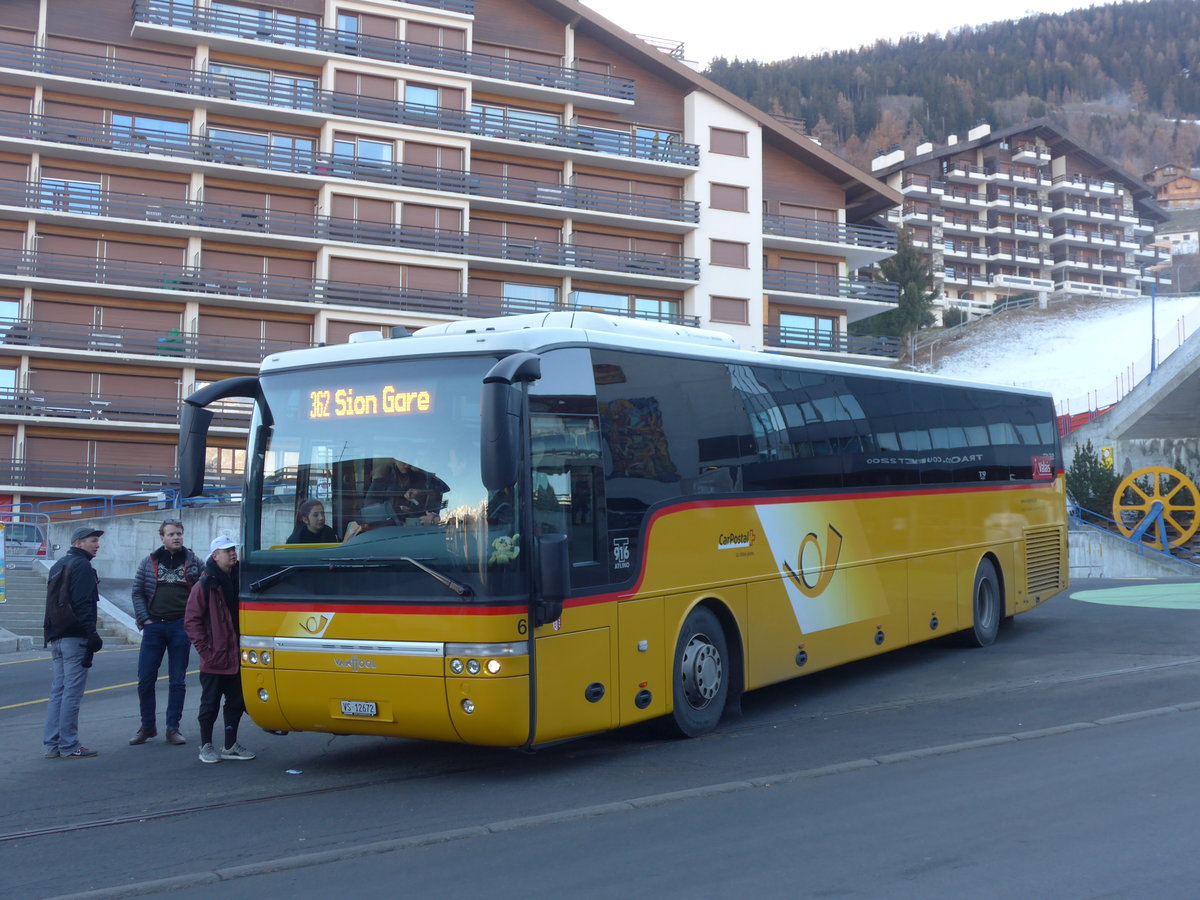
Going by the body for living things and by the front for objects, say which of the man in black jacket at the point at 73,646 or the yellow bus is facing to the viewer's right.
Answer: the man in black jacket

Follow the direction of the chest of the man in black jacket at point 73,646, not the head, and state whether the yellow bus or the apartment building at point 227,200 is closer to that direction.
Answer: the yellow bus

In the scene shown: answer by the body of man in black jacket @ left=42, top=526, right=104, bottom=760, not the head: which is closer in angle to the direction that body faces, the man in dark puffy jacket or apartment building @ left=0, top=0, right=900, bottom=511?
the man in dark puffy jacket

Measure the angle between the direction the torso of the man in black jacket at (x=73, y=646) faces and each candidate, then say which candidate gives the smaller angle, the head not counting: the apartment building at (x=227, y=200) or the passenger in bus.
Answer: the passenger in bus

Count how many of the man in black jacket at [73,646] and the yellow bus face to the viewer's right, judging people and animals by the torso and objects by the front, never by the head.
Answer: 1

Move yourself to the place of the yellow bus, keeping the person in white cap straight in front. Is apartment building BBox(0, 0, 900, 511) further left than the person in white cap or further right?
right

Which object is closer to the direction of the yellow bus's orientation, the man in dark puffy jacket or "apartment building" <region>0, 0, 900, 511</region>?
the man in dark puffy jacket

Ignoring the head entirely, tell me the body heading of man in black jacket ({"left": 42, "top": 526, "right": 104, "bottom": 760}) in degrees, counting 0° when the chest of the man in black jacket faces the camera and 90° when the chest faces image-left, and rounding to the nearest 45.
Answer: approximately 270°

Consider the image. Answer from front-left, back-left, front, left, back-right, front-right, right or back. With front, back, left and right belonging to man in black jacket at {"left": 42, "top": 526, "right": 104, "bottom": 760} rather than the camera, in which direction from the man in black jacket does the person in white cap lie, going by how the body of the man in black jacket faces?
front-right

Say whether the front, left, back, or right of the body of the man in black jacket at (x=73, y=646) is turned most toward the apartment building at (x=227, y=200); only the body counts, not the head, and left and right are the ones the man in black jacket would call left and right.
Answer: left

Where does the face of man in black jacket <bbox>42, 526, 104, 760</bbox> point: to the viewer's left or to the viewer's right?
to the viewer's right

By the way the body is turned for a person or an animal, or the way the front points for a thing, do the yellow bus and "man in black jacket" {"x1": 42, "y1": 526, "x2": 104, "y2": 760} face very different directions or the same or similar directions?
very different directions
